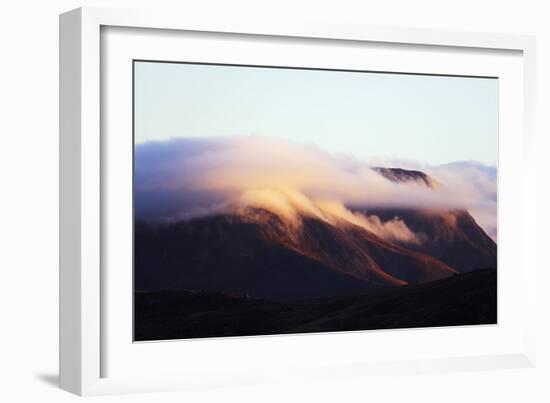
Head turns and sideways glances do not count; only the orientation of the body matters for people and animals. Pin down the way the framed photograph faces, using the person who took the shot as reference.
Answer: facing the viewer and to the right of the viewer
